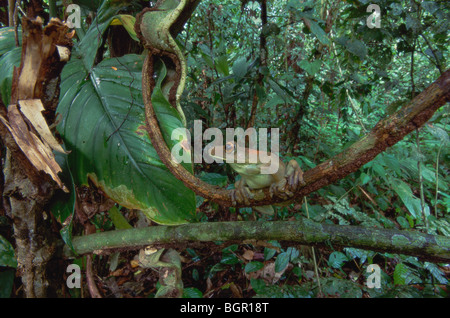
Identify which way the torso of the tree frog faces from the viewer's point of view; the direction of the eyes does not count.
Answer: to the viewer's left
